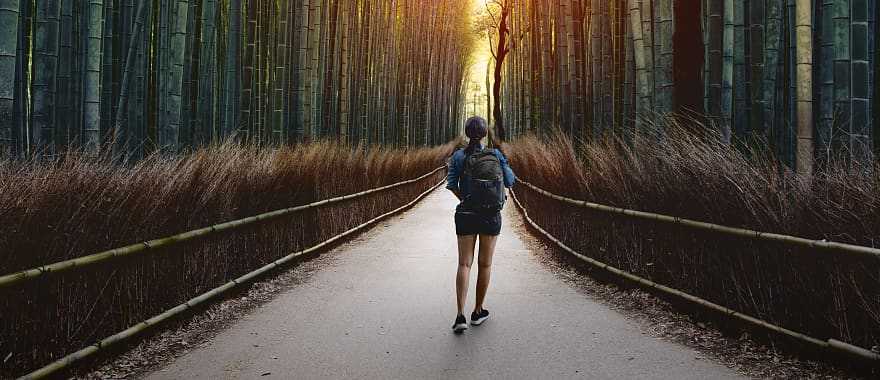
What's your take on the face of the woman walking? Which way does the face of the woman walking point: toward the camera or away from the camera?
away from the camera

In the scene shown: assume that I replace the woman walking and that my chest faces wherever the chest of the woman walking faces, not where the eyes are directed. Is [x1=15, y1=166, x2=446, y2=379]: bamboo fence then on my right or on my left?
on my left

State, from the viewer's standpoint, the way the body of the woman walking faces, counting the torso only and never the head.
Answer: away from the camera

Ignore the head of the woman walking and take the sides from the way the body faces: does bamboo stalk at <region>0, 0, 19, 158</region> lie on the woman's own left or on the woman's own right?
on the woman's own left

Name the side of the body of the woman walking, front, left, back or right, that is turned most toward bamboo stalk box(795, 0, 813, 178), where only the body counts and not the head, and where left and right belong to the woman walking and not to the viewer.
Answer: right
